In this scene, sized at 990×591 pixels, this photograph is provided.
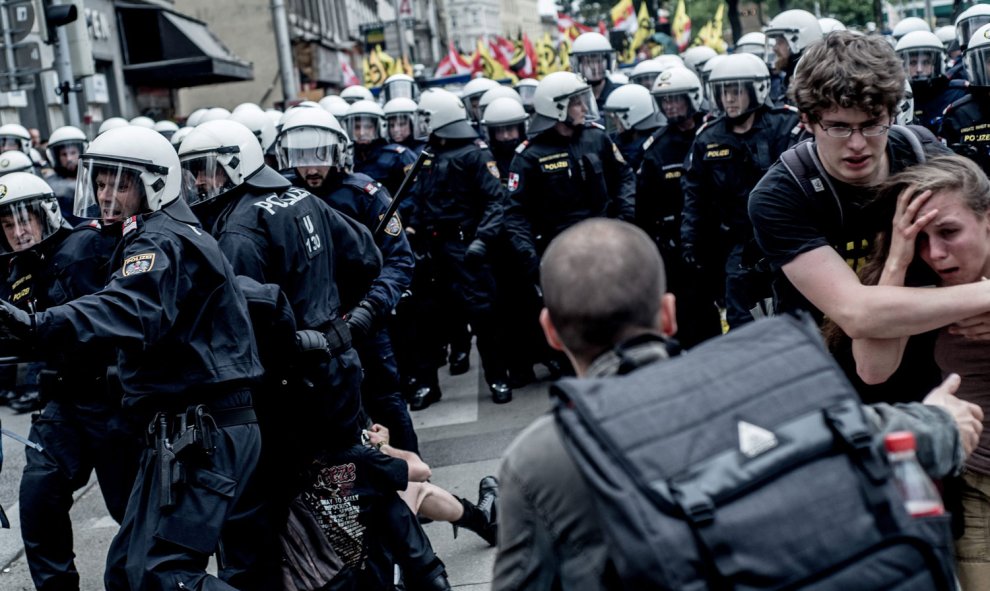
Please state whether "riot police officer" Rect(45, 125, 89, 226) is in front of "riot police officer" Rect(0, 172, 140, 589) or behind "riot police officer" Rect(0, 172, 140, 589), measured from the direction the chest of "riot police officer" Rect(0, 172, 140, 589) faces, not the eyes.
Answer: behind

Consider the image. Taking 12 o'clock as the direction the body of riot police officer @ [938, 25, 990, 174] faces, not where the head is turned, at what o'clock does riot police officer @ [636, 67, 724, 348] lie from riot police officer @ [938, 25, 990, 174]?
riot police officer @ [636, 67, 724, 348] is roughly at 4 o'clock from riot police officer @ [938, 25, 990, 174].

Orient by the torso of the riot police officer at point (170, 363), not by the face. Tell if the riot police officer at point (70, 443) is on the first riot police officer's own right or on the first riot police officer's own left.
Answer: on the first riot police officer's own right

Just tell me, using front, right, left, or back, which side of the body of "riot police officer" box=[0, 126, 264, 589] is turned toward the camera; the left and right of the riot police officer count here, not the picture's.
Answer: left
